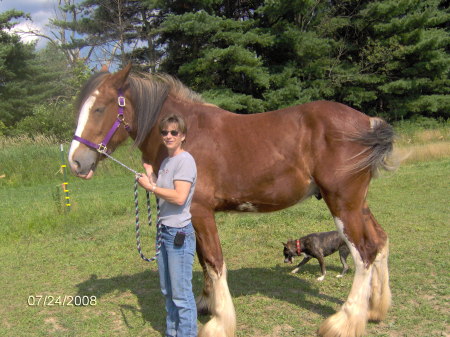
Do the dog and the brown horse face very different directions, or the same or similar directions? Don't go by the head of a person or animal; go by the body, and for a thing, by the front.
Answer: same or similar directions

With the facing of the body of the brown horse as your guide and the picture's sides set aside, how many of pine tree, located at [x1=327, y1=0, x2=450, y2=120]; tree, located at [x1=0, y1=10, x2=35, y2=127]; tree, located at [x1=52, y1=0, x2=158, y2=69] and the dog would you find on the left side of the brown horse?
0

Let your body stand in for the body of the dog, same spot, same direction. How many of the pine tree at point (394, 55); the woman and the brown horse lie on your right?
1

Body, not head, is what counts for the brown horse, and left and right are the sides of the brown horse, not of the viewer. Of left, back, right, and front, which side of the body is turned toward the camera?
left

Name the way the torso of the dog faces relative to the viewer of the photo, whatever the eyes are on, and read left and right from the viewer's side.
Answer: facing to the left of the viewer

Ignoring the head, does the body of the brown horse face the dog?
no

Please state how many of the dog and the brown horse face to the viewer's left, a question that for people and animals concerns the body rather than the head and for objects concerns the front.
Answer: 2

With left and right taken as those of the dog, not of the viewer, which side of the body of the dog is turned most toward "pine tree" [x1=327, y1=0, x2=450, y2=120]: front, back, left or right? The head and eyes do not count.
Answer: right

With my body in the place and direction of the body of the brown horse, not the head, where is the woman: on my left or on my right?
on my left

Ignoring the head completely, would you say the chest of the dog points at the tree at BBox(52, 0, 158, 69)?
no

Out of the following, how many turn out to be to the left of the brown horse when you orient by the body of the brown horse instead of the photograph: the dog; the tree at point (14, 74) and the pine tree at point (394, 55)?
0

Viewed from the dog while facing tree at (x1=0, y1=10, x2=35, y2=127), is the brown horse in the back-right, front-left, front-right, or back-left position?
back-left

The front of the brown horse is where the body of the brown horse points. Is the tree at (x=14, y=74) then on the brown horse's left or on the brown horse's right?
on the brown horse's right

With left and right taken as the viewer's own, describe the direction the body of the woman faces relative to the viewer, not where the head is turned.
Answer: facing the viewer and to the left of the viewer
